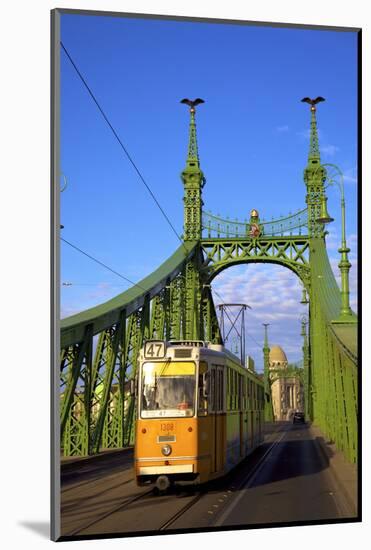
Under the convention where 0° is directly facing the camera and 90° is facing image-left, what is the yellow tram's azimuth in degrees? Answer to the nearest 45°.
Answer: approximately 45°
